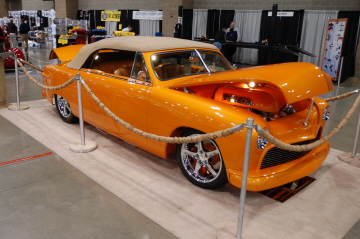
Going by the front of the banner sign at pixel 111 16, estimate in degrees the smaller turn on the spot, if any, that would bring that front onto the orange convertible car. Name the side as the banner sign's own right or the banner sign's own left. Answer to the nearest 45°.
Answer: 0° — it already faces it

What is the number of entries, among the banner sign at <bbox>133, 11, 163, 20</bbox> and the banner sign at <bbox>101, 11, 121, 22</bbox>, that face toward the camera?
2

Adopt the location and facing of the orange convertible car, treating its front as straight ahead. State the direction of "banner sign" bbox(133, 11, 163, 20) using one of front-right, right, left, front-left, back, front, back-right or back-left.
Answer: back-left

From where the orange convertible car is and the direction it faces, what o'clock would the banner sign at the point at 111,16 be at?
The banner sign is roughly at 7 o'clock from the orange convertible car.

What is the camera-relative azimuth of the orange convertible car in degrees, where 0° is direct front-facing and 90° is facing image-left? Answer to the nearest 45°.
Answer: approximately 315°

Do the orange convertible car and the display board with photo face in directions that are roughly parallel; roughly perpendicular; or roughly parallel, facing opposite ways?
roughly perpendicular

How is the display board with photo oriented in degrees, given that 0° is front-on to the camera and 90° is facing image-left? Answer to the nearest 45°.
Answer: approximately 45°

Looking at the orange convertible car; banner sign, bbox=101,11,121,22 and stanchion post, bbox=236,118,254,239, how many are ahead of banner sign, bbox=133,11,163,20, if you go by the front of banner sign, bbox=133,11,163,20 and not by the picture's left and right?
2
